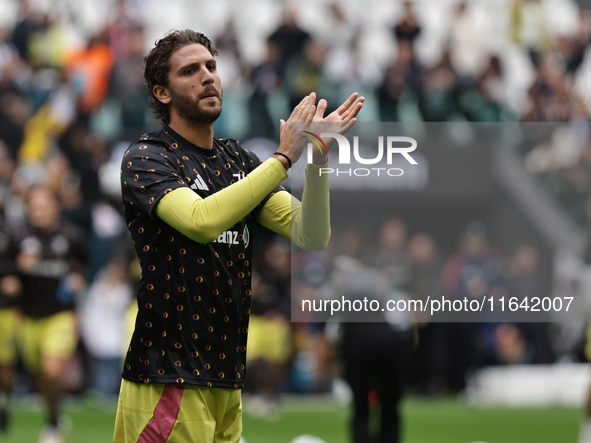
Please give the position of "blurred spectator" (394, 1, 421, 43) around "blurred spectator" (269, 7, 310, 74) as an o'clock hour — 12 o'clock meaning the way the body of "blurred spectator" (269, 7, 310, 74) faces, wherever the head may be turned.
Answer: "blurred spectator" (394, 1, 421, 43) is roughly at 9 o'clock from "blurred spectator" (269, 7, 310, 74).

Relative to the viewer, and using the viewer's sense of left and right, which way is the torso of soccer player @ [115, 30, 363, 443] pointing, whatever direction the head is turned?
facing the viewer and to the right of the viewer

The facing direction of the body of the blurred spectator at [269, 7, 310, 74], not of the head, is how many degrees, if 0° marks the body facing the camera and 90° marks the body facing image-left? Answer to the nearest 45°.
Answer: approximately 0°

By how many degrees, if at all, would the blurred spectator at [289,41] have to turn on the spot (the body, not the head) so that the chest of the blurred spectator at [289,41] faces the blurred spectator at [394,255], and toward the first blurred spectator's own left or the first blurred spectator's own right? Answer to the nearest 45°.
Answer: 0° — they already face them

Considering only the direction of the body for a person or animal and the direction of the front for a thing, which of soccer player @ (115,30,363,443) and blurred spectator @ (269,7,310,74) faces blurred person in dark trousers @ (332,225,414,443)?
blurred spectator @ (269,7,310,74)

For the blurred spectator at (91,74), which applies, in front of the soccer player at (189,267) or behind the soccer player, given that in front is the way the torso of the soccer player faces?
behind

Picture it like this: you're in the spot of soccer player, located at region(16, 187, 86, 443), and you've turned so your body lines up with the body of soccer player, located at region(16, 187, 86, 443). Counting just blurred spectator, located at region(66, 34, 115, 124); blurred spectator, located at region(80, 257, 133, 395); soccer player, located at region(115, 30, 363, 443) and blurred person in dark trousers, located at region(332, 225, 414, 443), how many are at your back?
2

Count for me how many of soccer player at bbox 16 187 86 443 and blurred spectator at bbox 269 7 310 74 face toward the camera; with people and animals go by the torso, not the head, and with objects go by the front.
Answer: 2
